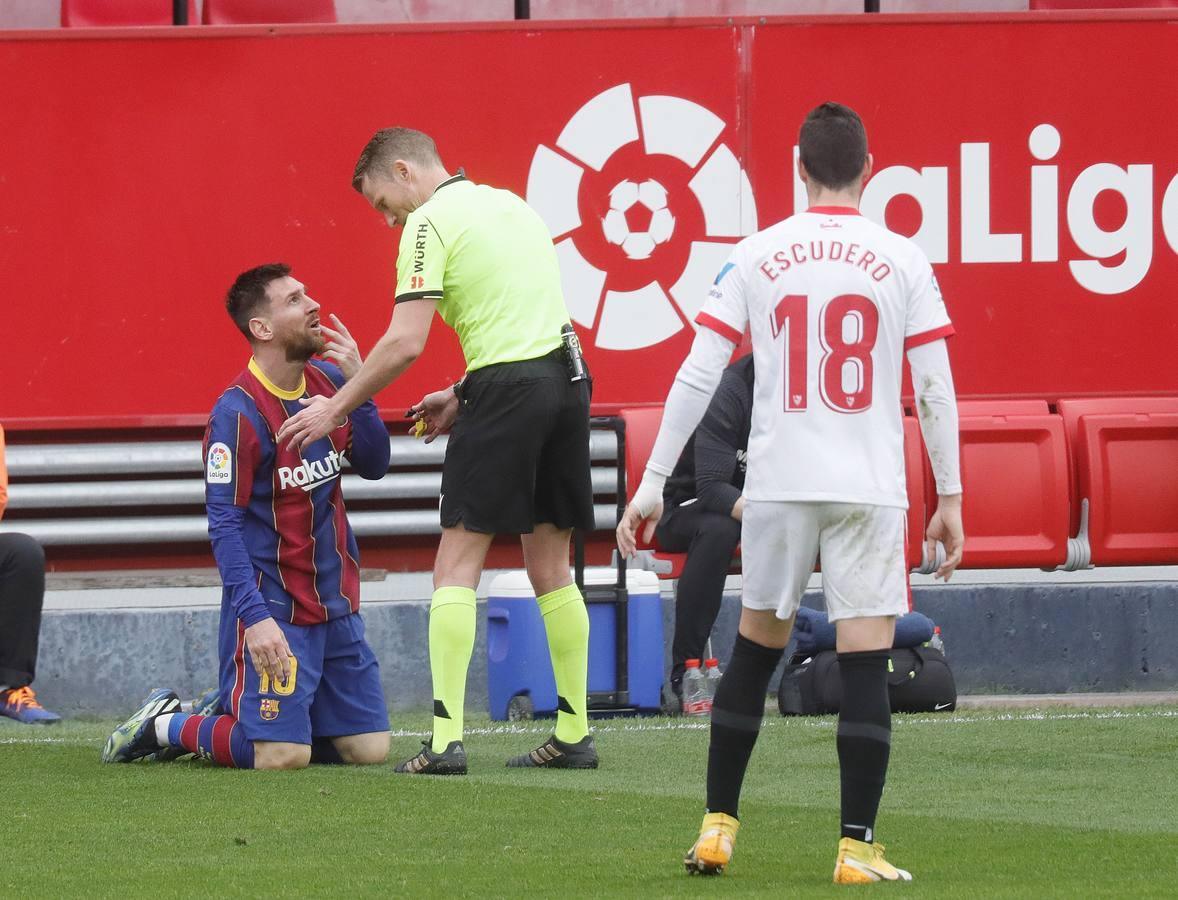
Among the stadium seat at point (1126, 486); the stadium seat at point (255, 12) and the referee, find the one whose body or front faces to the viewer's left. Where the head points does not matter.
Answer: the referee

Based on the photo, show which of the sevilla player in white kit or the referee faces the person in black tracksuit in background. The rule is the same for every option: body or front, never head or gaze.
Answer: the sevilla player in white kit

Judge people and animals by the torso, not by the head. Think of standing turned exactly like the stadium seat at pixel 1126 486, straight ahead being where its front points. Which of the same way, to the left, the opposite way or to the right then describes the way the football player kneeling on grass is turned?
to the left

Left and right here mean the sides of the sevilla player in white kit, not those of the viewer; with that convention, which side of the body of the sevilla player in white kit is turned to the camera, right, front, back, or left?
back

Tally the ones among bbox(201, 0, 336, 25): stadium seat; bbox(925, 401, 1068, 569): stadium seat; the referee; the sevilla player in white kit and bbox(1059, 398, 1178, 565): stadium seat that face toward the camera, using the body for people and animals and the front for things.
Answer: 3

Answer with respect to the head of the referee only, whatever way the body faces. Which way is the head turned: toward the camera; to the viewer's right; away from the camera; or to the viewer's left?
to the viewer's left

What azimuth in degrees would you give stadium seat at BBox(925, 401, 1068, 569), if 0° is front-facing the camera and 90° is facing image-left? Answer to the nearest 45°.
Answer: approximately 0°

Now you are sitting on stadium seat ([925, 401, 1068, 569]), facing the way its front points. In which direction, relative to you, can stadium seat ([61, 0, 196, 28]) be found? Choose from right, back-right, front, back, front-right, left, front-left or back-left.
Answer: right

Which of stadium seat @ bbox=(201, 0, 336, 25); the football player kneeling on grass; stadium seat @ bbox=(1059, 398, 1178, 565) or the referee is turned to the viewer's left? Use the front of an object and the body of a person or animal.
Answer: the referee

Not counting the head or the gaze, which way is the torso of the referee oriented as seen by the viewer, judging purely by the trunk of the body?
to the viewer's left

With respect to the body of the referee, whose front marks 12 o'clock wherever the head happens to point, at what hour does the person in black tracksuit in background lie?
The person in black tracksuit in background is roughly at 4 o'clock from the referee.

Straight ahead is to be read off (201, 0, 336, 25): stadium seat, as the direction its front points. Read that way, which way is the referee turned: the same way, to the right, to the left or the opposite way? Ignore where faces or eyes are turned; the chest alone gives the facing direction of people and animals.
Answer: to the right
